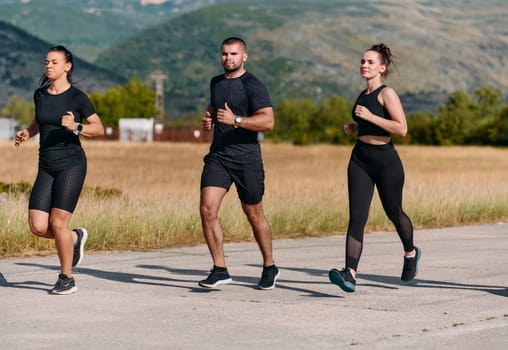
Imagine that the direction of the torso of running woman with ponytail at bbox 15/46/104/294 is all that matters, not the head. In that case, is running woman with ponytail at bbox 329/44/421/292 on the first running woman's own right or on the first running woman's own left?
on the first running woman's own left

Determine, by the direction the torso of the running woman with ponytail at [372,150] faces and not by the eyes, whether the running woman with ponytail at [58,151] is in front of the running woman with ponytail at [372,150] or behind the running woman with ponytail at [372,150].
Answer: in front

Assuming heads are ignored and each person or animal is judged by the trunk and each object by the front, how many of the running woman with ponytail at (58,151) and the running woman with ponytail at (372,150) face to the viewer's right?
0

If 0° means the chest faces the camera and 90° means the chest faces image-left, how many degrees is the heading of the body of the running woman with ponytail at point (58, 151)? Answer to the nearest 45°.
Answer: approximately 45°

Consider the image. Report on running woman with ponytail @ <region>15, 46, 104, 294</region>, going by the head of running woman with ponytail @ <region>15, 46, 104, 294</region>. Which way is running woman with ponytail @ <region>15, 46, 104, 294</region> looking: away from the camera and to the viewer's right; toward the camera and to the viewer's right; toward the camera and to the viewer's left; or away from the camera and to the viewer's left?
toward the camera and to the viewer's left

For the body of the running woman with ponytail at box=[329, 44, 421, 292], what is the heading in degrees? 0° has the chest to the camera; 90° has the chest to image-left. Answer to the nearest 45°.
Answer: approximately 45°
